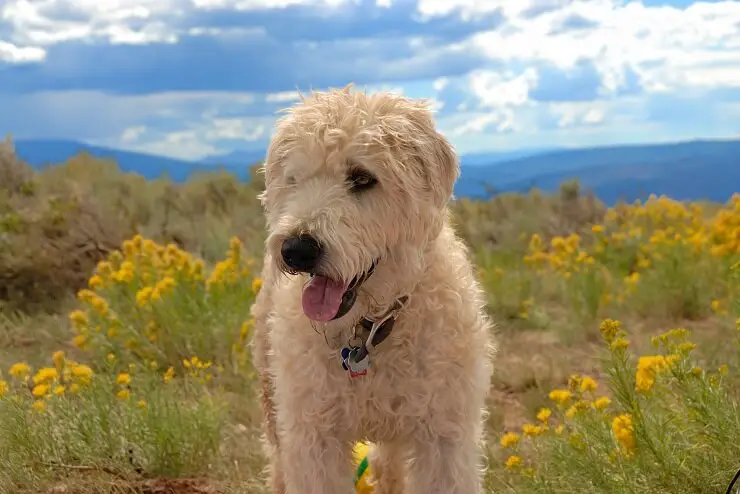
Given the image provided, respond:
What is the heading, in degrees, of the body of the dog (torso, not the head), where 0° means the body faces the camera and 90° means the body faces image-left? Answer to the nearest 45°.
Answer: approximately 0°

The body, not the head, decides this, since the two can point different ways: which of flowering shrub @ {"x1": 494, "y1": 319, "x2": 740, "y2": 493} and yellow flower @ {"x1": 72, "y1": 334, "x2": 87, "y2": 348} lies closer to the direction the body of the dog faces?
the flowering shrub

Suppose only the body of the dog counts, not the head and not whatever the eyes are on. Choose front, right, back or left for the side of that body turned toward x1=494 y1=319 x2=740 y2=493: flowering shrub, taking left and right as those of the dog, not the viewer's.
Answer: left

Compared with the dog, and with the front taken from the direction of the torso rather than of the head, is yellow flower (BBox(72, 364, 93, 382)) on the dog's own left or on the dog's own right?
on the dog's own right

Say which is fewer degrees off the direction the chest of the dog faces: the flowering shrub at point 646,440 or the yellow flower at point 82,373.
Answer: the flowering shrub

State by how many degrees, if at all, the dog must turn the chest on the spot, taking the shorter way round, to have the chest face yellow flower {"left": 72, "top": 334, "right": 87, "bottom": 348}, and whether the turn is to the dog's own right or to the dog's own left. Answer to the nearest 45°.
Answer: approximately 135° to the dog's own right

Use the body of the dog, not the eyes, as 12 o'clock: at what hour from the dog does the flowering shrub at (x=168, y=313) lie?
The flowering shrub is roughly at 5 o'clock from the dog.

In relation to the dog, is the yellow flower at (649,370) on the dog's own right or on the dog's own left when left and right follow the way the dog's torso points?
on the dog's own left

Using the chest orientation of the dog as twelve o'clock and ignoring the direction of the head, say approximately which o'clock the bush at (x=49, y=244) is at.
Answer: The bush is roughly at 5 o'clock from the dog.
